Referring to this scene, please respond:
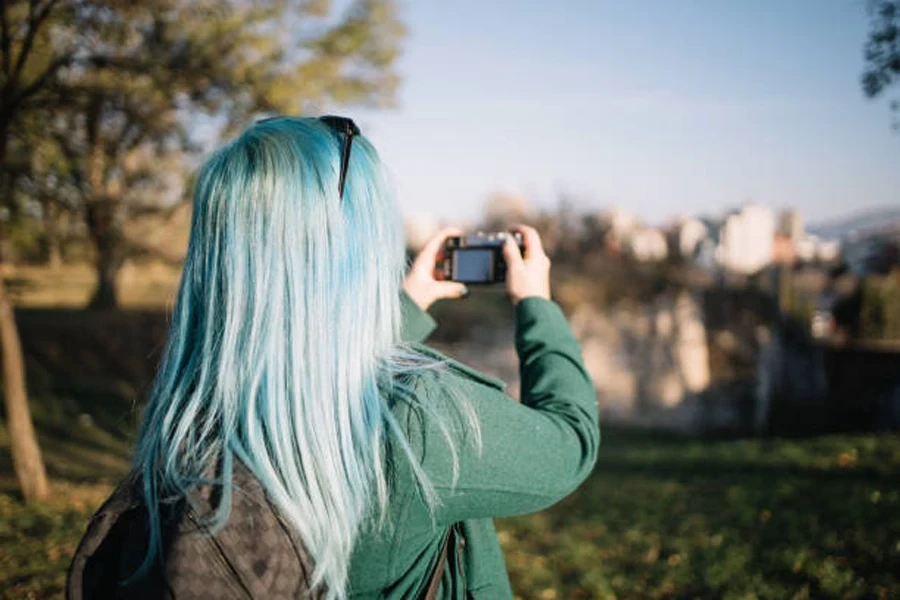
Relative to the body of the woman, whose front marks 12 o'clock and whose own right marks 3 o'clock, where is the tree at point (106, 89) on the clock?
The tree is roughly at 10 o'clock from the woman.

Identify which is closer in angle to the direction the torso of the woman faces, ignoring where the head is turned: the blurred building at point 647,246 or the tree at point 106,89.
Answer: the blurred building

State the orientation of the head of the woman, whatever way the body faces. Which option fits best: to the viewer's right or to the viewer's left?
to the viewer's right

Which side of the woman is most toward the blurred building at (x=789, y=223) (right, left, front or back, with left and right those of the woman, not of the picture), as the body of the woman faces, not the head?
front

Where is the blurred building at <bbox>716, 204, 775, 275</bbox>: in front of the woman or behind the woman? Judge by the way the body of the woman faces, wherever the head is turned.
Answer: in front

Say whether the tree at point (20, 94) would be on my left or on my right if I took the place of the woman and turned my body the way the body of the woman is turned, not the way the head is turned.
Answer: on my left

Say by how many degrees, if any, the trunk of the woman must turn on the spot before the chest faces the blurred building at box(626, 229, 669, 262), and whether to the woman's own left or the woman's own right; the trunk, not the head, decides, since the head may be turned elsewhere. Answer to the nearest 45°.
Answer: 0° — they already face it

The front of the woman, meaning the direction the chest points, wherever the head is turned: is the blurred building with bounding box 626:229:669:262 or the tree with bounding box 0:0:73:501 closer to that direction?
the blurred building

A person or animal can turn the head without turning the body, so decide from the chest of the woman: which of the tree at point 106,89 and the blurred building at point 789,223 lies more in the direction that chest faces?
the blurred building

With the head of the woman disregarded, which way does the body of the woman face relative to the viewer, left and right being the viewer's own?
facing away from the viewer and to the right of the viewer
